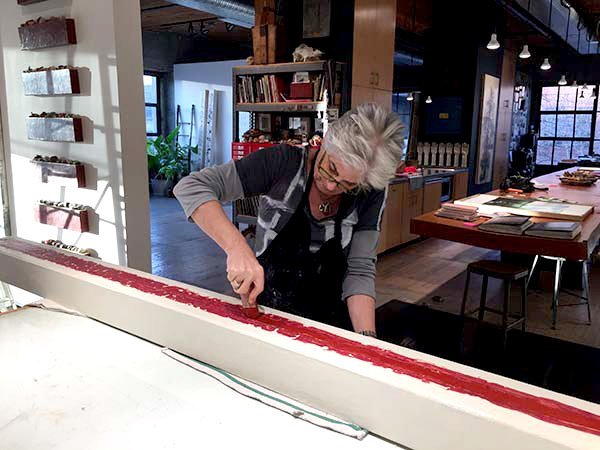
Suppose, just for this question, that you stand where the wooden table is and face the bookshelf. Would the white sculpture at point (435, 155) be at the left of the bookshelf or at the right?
right

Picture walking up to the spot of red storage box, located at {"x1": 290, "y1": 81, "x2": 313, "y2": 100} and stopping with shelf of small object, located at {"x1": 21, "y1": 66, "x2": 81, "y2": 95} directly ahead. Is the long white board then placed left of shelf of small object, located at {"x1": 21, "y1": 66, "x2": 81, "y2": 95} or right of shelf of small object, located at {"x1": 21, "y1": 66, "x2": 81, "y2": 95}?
left

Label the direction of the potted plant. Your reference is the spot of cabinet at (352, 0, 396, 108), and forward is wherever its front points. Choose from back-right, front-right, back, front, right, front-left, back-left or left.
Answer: back-right

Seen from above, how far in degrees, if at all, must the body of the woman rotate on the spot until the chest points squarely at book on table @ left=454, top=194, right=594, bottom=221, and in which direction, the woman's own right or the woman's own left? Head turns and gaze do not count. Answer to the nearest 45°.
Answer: approximately 135° to the woman's own left

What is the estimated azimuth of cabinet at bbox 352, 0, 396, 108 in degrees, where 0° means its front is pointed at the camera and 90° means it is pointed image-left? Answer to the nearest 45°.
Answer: approximately 0°

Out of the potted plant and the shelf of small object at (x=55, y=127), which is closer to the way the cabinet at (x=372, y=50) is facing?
the shelf of small object
